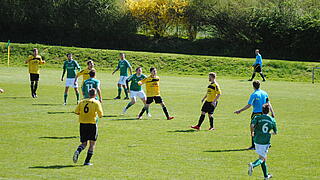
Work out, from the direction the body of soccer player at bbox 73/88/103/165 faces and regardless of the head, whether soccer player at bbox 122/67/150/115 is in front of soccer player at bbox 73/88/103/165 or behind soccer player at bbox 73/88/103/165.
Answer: in front

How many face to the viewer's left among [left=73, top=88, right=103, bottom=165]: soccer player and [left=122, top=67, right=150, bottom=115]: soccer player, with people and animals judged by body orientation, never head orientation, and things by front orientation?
0

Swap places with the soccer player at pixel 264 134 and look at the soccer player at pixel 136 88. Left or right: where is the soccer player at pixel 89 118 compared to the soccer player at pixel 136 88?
left

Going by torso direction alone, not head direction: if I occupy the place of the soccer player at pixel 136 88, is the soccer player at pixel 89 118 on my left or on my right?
on my right

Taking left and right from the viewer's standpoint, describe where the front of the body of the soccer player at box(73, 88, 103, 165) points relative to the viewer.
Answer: facing away from the viewer and to the right of the viewer

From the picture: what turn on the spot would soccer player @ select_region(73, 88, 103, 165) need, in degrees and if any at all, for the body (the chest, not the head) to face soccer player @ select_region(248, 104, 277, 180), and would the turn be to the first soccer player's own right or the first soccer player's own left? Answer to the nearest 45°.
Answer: approximately 90° to the first soccer player's own right

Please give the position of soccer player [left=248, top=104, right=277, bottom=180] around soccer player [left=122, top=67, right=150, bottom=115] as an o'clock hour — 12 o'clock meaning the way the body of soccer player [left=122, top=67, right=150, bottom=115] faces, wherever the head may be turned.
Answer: soccer player [left=248, top=104, right=277, bottom=180] is roughly at 1 o'clock from soccer player [left=122, top=67, right=150, bottom=115].

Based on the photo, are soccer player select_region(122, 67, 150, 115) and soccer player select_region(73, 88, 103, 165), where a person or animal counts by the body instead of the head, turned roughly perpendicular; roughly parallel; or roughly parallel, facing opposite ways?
roughly parallel, facing opposite ways

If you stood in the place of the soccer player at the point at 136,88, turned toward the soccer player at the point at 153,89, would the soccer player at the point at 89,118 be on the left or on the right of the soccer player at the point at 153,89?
right

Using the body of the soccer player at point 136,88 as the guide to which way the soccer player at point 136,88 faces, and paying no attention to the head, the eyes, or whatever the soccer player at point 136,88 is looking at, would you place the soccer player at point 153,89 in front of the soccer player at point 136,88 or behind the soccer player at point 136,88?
in front

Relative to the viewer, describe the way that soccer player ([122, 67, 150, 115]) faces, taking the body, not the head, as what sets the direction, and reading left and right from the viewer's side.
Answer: facing the viewer and to the right of the viewer

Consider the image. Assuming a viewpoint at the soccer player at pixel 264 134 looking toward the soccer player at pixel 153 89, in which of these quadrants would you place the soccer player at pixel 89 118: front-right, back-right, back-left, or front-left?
front-left
